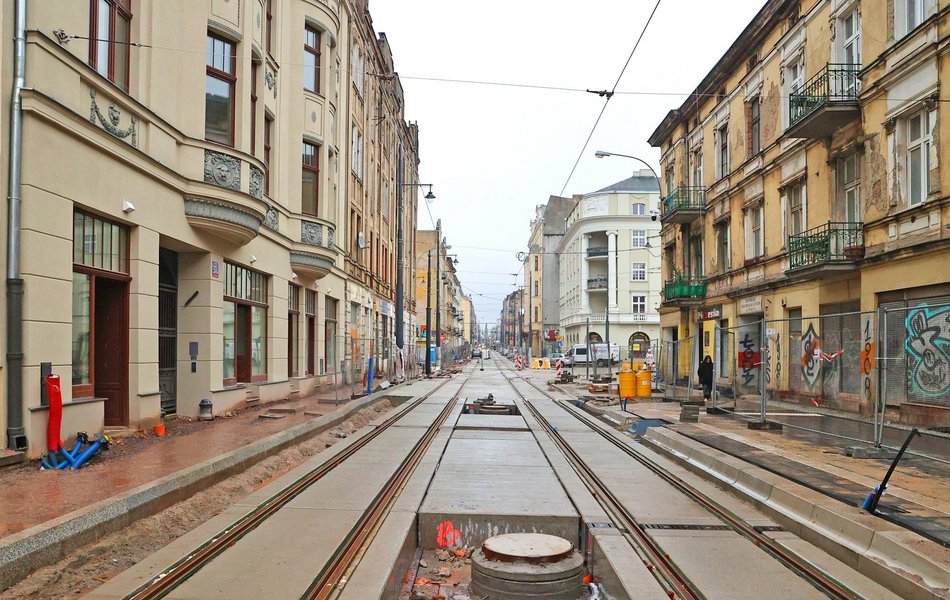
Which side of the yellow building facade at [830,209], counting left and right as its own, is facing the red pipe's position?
front

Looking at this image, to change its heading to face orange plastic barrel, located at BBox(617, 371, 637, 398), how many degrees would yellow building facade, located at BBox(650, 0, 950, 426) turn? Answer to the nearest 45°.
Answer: approximately 90° to its right

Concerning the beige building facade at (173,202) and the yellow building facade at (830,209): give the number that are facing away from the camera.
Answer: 0

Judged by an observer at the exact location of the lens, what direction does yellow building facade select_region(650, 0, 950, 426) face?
facing the viewer and to the left of the viewer

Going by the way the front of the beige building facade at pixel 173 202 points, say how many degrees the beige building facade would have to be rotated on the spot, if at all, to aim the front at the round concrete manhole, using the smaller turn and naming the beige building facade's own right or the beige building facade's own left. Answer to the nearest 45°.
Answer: approximately 45° to the beige building facade's own right

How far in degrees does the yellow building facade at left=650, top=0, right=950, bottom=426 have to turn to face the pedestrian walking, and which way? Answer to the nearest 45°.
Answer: approximately 90° to its right

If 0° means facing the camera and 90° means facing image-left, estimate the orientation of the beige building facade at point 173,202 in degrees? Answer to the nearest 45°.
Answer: approximately 315°

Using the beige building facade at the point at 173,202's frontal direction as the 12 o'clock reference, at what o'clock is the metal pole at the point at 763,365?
The metal pole is roughly at 11 o'clock from the beige building facade.

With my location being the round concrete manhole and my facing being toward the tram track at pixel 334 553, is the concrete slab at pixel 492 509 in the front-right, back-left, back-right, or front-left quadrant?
front-right

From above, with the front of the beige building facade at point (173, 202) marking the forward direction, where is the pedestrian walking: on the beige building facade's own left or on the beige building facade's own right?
on the beige building facade's own left

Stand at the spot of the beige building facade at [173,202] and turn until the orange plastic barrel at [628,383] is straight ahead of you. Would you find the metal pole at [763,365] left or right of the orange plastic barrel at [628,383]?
right

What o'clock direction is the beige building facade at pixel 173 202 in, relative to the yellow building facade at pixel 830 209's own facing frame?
The beige building facade is roughly at 12 o'clock from the yellow building facade.

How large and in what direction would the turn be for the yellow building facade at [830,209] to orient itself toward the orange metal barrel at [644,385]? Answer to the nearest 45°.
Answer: approximately 90° to its right

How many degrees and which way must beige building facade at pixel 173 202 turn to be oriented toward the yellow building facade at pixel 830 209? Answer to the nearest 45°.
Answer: approximately 45° to its left
